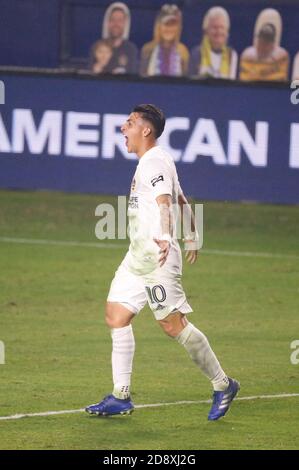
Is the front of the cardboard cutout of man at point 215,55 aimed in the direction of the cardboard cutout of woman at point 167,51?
no

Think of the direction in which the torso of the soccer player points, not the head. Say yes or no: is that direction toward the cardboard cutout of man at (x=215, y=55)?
no

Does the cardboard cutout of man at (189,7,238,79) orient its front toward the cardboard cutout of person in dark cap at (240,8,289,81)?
no

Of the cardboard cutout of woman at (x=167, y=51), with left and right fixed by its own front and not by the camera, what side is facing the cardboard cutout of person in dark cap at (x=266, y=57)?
left

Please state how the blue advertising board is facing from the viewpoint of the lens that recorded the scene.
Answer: facing the viewer

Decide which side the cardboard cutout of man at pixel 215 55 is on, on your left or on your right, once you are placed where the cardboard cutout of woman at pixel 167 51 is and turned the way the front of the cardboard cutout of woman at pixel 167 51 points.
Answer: on your left

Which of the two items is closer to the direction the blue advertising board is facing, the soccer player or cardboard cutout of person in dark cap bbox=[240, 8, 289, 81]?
the soccer player

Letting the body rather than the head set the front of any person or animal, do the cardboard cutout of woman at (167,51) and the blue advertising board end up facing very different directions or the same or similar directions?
same or similar directions

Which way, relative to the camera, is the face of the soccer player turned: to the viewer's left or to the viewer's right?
to the viewer's left

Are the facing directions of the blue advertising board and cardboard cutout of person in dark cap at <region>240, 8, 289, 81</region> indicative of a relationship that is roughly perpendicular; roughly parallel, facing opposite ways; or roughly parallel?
roughly parallel

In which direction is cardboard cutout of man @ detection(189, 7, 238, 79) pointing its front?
toward the camera

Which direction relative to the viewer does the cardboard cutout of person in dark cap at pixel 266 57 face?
toward the camera

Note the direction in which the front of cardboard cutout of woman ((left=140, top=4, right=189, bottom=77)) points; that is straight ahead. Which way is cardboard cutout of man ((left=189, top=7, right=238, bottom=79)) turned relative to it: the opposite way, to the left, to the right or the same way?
the same way

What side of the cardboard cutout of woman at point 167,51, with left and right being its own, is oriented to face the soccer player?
front
